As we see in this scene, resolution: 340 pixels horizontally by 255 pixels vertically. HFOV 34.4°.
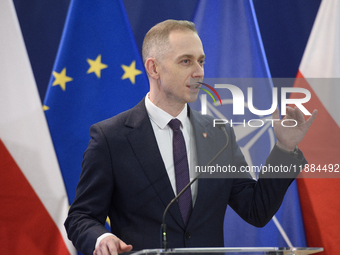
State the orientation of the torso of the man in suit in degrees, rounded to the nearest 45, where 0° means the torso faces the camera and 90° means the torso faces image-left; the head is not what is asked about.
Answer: approximately 315°

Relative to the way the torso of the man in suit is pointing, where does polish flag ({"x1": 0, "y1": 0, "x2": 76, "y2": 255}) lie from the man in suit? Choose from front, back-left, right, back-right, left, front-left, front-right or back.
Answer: back

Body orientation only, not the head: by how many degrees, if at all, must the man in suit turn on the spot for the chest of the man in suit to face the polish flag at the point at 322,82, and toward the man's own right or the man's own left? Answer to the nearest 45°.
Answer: approximately 90° to the man's own left

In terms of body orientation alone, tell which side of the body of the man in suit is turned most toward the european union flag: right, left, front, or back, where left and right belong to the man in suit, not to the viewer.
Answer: back
